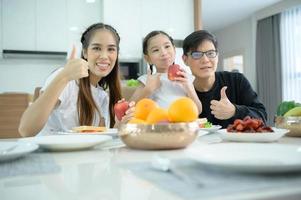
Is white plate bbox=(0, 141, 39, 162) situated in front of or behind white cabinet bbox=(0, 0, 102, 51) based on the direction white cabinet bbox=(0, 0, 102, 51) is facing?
in front

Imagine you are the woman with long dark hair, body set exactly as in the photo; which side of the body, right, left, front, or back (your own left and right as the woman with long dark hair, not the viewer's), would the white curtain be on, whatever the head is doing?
left

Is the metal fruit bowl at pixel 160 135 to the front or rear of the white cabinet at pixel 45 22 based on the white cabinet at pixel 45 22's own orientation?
to the front

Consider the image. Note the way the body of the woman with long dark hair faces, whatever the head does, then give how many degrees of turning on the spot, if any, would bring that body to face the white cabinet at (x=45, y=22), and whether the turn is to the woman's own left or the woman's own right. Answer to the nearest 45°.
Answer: approximately 135° to the woman's own left

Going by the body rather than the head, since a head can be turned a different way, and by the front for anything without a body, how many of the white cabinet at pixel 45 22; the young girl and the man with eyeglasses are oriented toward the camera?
3

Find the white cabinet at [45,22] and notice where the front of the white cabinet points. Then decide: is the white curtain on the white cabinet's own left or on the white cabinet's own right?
on the white cabinet's own left

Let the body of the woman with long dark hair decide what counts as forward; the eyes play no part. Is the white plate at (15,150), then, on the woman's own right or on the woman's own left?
on the woman's own right

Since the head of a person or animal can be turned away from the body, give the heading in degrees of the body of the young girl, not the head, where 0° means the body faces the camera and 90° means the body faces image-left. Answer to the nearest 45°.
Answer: approximately 0°

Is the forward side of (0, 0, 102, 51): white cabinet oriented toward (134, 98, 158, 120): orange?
yes

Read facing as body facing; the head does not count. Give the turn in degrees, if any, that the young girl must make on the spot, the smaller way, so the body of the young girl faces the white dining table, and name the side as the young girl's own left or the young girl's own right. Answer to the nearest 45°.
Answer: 0° — they already face it

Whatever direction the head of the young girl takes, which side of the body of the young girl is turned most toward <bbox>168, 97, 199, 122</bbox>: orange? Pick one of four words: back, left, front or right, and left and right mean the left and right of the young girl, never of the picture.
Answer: front

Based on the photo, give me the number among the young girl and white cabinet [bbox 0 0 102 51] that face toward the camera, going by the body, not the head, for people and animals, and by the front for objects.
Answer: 2
